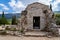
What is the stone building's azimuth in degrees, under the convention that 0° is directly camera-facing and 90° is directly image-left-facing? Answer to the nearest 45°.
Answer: approximately 0°
